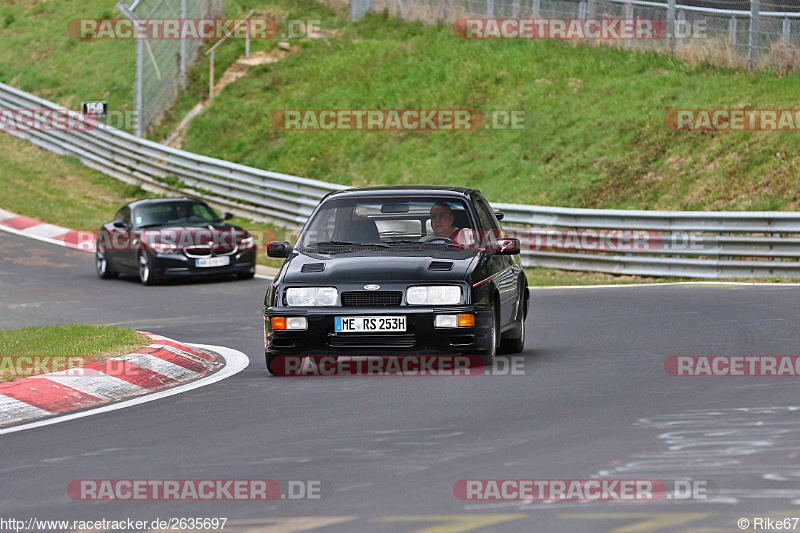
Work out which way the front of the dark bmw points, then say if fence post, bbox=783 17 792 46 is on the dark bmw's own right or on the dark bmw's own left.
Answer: on the dark bmw's own left

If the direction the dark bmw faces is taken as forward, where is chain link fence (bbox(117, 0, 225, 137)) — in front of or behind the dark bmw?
behind

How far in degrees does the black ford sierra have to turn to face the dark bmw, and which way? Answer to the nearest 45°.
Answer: approximately 180°

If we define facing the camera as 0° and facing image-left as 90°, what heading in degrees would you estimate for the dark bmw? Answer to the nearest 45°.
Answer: approximately 315°

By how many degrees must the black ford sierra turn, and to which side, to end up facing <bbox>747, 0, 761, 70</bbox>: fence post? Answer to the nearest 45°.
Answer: approximately 135° to its left

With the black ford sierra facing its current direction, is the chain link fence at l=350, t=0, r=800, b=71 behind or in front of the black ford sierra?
behind

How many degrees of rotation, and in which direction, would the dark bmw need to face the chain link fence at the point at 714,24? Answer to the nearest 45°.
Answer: approximately 90° to its left

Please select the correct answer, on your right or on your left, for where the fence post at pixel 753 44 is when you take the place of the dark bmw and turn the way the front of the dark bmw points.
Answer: on your left

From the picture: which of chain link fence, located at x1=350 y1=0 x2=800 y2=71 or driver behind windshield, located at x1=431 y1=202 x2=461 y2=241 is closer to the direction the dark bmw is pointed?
the driver behind windshield

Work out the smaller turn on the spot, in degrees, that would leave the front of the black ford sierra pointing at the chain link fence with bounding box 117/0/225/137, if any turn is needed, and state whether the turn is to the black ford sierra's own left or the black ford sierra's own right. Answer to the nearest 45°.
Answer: approximately 180°

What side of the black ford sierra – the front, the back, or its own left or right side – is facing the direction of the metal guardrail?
back
